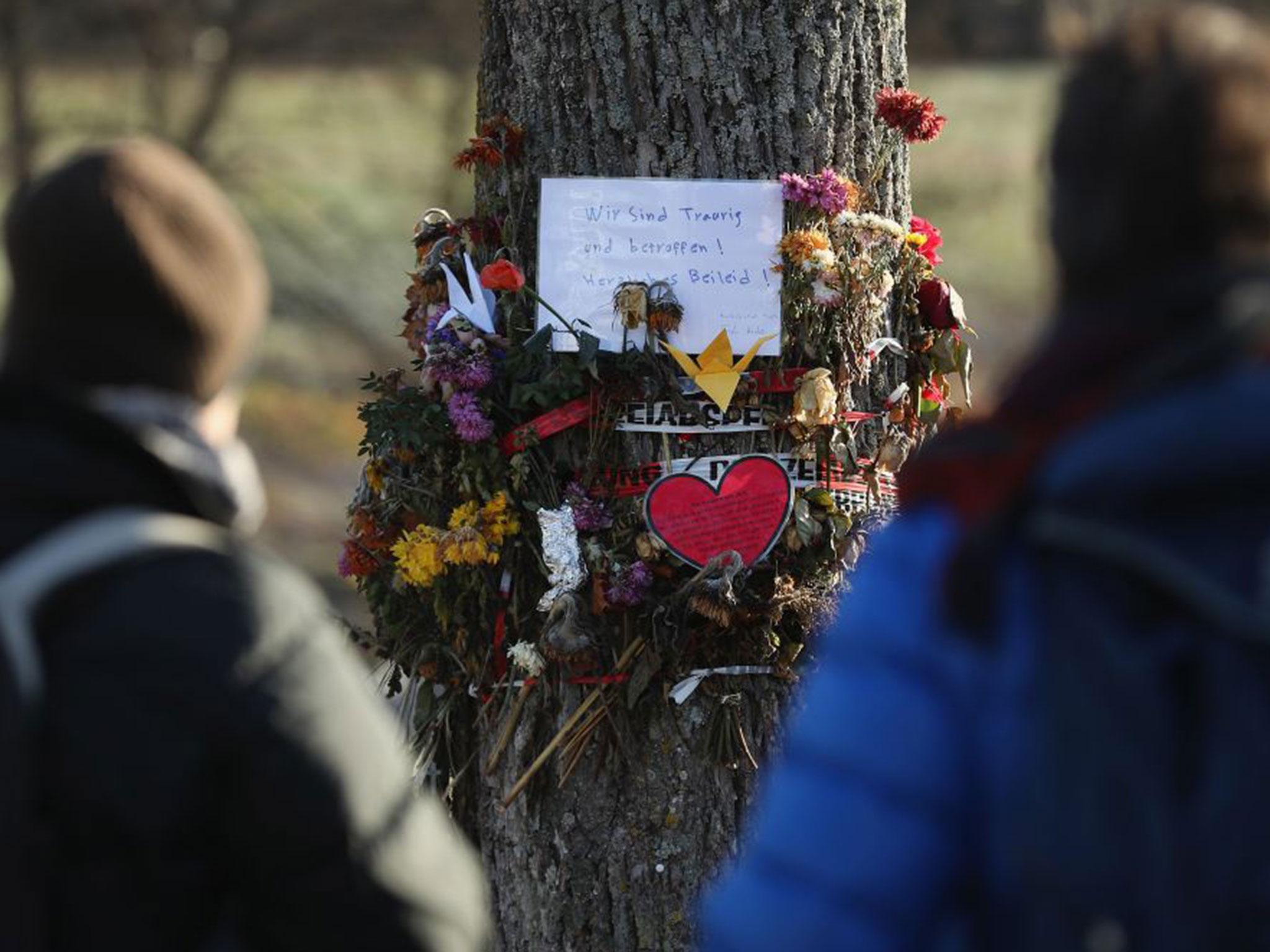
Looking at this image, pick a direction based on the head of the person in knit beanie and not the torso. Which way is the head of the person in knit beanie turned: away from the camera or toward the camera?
away from the camera

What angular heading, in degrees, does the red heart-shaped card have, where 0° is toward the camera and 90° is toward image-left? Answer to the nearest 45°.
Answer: approximately 0°

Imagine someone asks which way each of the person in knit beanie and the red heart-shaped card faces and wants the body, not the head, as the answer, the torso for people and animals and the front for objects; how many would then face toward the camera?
1

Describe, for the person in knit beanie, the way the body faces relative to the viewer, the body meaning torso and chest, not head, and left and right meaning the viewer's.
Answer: facing away from the viewer and to the right of the viewer
